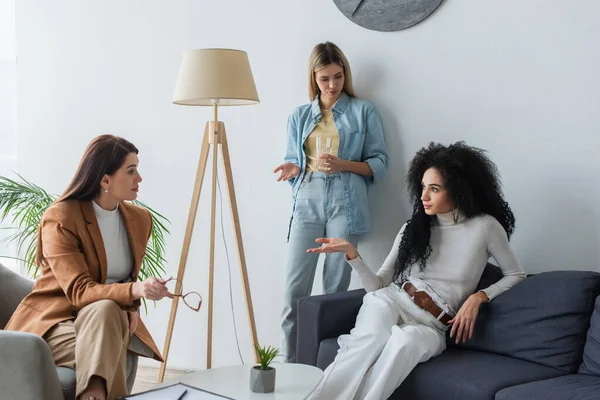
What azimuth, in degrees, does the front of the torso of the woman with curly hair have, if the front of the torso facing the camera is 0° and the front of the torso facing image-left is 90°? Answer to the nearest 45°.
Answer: approximately 45°

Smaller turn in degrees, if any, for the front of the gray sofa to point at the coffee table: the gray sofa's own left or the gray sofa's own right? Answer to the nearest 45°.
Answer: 0° — it already faces it

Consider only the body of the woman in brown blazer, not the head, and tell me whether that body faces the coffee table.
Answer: yes

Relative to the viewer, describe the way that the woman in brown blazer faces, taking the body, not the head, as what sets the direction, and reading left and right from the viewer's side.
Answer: facing the viewer and to the right of the viewer

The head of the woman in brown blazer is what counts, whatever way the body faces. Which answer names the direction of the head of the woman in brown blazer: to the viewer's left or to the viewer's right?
to the viewer's right

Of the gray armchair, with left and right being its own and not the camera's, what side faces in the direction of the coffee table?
front

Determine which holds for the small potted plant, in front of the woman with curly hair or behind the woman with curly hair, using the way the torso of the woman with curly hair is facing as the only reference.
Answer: in front

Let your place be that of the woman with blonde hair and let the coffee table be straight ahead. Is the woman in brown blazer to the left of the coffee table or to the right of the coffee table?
right

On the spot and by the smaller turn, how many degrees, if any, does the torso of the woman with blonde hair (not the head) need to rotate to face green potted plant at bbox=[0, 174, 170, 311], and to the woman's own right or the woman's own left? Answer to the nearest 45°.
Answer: approximately 90° to the woman's own right

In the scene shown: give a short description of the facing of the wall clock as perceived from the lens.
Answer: facing the viewer

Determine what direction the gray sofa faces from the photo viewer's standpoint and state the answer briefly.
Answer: facing the viewer and to the left of the viewer

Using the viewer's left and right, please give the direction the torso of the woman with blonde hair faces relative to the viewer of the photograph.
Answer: facing the viewer

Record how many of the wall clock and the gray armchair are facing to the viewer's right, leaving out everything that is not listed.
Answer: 1

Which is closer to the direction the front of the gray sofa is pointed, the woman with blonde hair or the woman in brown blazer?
the woman in brown blazer

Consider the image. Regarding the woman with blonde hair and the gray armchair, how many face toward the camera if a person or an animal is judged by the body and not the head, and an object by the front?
1

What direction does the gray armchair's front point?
to the viewer's right
